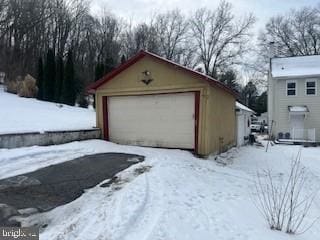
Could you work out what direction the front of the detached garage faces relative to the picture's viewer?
facing the viewer and to the left of the viewer

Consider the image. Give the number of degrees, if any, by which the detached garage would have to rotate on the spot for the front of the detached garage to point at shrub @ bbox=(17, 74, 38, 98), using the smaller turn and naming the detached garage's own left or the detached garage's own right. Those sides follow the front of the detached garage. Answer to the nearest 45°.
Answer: approximately 90° to the detached garage's own right

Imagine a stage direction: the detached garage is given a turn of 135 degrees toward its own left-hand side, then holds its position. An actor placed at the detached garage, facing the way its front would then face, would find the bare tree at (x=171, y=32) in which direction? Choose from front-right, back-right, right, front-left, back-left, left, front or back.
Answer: left

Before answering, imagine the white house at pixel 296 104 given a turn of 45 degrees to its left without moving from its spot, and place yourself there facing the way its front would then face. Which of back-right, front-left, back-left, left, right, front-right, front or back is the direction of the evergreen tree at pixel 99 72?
back-right

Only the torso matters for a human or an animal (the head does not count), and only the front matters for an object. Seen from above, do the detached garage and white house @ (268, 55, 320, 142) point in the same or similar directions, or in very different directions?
same or similar directions

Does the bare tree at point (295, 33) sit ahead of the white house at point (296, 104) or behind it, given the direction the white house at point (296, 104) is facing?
behind

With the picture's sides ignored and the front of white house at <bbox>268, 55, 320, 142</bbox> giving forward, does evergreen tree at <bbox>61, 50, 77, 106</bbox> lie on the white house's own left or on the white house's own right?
on the white house's own right

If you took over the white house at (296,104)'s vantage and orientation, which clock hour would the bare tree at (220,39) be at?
The bare tree is roughly at 5 o'clock from the white house.

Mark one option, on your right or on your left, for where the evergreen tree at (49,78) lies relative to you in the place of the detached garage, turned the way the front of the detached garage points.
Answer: on your right

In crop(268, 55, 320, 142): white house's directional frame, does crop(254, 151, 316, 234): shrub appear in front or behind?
in front

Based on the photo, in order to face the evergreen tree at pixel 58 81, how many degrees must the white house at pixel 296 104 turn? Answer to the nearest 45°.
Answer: approximately 90° to its right

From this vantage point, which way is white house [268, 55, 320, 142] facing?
toward the camera

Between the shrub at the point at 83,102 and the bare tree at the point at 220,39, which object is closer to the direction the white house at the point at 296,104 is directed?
the shrub

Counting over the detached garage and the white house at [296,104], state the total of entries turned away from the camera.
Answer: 0

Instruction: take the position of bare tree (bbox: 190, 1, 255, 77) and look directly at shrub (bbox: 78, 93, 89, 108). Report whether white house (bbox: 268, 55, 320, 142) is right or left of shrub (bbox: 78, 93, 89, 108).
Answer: left
